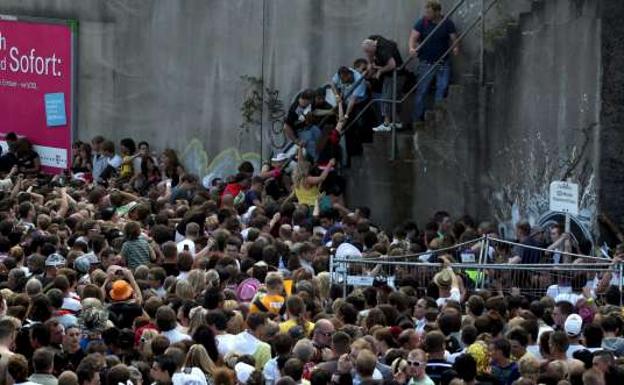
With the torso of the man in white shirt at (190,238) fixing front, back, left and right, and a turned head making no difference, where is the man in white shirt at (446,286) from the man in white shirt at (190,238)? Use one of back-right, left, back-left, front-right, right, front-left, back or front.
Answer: back-right

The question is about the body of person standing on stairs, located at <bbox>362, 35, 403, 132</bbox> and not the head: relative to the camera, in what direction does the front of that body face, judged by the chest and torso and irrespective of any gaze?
to the viewer's left

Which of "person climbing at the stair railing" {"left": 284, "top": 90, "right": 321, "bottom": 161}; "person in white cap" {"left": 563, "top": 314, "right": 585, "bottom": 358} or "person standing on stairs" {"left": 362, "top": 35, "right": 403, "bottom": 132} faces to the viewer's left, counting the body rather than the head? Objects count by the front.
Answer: "person standing on stairs" {"left": 362, "top": 35, "right": 403, "bottom": 132}

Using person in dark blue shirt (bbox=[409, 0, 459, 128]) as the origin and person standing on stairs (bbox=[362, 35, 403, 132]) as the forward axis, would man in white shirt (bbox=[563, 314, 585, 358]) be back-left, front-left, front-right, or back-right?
back-left

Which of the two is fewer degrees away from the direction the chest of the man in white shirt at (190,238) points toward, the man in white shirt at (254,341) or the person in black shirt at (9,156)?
the person in black shirt

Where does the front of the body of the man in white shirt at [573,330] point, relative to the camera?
away from the camera

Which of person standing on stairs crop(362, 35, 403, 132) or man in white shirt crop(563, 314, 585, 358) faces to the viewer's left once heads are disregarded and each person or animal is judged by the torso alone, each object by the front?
the person standing on stairs

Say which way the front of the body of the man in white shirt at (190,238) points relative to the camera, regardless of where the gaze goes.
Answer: away from the camera

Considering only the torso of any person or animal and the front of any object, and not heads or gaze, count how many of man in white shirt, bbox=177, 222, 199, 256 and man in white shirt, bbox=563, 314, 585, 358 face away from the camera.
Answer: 2
